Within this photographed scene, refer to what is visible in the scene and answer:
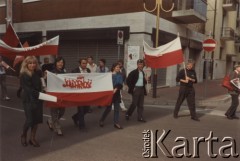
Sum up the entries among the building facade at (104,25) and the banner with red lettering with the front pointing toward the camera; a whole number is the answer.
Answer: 2

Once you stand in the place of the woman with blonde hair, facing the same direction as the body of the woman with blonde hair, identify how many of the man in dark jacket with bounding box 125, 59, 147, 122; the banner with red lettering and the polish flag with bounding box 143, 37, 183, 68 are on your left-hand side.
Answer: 3

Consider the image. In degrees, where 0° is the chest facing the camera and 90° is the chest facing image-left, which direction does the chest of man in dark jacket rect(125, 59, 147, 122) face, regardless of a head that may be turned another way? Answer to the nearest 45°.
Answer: approximately 315°

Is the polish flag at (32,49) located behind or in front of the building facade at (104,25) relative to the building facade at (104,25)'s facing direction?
in front

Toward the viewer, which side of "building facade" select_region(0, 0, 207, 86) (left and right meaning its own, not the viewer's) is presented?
front

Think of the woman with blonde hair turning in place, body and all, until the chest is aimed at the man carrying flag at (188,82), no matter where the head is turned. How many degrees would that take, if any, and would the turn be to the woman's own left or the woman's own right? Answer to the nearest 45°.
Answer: approximately 90° to the woman's own left

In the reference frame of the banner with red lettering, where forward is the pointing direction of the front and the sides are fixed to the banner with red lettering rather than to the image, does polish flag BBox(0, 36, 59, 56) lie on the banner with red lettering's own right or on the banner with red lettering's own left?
on the banner with red lettering's own right

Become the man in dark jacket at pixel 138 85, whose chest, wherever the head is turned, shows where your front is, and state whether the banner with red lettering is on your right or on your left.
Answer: on your right

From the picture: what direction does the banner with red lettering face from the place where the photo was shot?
facing the viewer

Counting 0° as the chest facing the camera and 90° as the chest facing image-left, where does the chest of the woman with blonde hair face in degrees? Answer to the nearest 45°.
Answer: approximately 315°

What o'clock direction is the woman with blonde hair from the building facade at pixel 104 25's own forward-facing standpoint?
The woman with blonde hair is roughly at 12 o'clock from the building facade.

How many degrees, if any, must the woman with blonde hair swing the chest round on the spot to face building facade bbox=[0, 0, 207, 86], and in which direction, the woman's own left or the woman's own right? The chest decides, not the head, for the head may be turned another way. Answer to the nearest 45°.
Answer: approximately 135° to the woman's own left

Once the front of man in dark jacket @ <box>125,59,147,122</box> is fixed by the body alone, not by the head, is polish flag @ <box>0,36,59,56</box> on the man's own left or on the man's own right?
on the man's own right

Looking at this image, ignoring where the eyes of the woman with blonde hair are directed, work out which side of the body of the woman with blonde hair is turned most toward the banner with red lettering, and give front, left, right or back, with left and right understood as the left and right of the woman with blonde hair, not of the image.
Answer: left

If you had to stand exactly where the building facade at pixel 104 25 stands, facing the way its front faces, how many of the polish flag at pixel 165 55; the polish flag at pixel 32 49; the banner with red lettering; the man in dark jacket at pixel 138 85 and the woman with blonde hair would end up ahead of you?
5

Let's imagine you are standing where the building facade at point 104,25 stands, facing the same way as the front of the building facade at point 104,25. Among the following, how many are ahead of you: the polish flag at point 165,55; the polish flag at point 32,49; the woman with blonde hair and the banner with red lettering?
4
